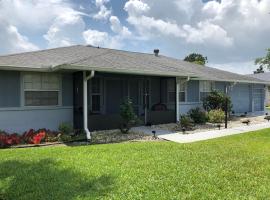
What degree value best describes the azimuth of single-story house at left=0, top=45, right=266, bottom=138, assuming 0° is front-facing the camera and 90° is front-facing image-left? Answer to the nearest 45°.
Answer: approximately 315°

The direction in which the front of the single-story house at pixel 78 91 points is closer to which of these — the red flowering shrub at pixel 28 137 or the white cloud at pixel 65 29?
the red flowering shrub

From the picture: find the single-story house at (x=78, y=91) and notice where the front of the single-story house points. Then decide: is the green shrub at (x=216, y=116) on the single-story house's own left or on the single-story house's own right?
on the single-story house's own left

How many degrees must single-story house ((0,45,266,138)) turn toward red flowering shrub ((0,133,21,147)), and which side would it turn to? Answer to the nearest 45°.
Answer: approximately 90° to its right

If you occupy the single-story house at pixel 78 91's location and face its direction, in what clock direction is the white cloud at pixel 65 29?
The white cloud is roughly at 7 o'clock from the single-story house.

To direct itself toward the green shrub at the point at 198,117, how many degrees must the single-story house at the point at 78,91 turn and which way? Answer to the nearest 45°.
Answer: approximately 90° to its left
